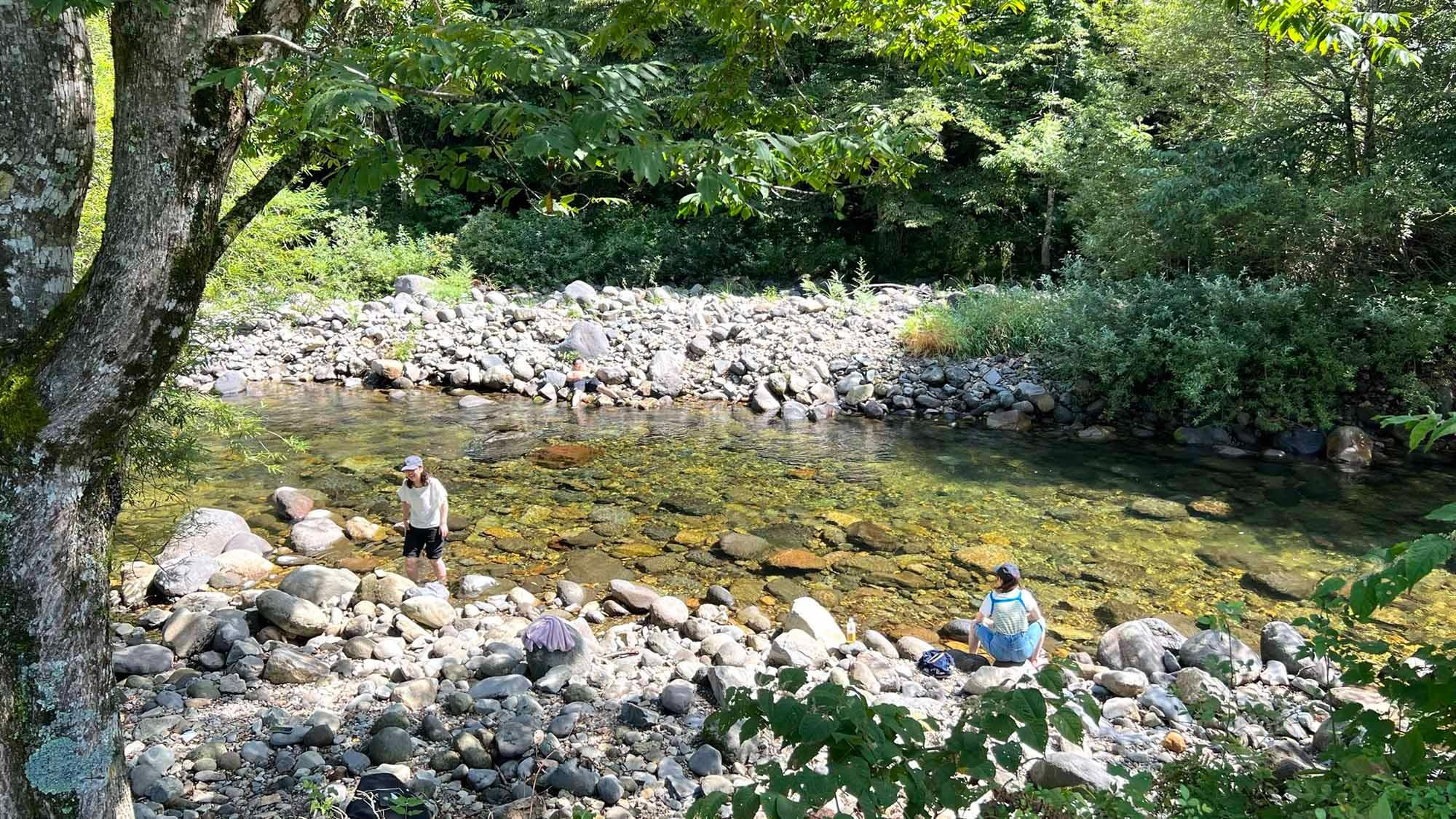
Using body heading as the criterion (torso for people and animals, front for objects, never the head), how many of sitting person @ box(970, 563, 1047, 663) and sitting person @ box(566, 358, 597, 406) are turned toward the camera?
1

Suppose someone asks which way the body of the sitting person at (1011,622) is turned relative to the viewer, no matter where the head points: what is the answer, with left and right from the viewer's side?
facing away from the viewer

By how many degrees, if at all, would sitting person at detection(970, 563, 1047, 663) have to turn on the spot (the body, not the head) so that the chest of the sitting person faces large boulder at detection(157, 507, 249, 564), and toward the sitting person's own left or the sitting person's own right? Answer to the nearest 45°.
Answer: approximately 90° to the sitting person's own left

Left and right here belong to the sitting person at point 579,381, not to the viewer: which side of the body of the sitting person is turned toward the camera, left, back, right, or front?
front

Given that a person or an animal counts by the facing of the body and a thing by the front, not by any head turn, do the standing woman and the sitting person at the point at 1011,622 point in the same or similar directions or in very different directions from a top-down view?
very different directions

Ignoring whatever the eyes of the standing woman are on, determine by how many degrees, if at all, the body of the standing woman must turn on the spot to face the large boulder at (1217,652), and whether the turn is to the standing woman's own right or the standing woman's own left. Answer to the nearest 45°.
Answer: approximately 90° to the standing woman's own left

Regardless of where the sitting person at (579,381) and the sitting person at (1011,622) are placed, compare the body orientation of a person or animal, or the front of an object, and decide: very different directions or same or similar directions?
very different directions

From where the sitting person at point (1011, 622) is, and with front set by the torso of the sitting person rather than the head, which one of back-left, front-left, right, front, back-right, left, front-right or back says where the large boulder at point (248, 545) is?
left

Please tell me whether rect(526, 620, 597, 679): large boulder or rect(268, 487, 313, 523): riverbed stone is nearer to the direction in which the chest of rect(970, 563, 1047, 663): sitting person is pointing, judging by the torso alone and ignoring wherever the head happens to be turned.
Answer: the riverbed stone

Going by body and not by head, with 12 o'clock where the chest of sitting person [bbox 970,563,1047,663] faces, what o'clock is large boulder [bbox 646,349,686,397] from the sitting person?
The large boulder is roughly at 11 o'clock from the sitting person.

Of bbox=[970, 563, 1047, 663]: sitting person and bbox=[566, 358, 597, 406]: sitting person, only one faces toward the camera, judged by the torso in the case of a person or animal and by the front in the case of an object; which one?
bbox=[566, 358, 597, 406]: sitting person

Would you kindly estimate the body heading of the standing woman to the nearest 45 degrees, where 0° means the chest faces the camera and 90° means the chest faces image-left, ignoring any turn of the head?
approximately 45°

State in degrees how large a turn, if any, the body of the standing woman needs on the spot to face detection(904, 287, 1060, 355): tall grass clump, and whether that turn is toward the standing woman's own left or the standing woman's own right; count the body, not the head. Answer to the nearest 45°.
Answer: approximately 180°

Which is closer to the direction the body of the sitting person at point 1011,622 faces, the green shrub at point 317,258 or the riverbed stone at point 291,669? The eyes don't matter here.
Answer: the green shrub

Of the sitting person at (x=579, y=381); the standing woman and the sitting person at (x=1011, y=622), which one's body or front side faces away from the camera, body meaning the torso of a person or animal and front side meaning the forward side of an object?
the sitting person at (x=1011, y=622)

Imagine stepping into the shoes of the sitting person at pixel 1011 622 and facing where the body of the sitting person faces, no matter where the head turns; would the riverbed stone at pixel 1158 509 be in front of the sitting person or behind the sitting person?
in front

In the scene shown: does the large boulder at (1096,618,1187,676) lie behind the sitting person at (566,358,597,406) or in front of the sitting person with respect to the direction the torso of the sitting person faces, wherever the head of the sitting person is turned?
in front
